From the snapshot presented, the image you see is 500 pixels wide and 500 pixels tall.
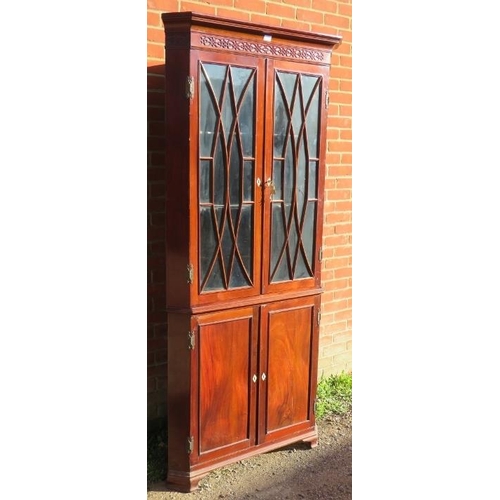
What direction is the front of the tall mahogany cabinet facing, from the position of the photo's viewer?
facing the viewer and to the right of the viewer
